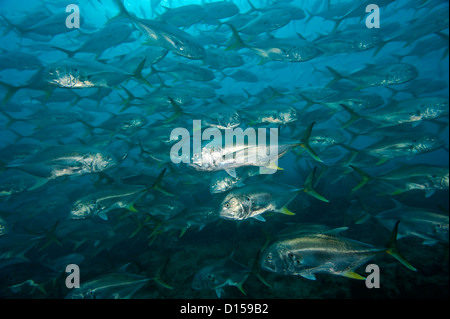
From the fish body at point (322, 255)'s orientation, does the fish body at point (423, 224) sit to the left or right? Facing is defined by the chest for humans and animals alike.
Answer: on its right

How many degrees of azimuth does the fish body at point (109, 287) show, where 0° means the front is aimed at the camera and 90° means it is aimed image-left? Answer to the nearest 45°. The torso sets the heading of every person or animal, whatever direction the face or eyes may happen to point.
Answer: approximately 90°

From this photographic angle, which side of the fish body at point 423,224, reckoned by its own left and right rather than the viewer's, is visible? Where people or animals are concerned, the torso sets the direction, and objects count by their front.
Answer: right

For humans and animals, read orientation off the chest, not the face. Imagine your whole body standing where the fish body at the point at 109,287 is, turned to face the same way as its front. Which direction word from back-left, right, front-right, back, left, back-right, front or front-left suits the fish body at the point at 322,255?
back-left

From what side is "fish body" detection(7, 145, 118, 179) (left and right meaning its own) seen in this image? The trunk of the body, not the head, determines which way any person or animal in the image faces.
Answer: right

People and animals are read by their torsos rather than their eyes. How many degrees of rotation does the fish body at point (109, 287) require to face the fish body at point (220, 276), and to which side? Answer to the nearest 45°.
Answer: approximately 180°
